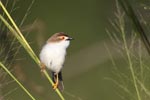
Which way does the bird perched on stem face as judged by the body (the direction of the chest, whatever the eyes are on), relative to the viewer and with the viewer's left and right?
facing the viewer and to the right of the viewer
